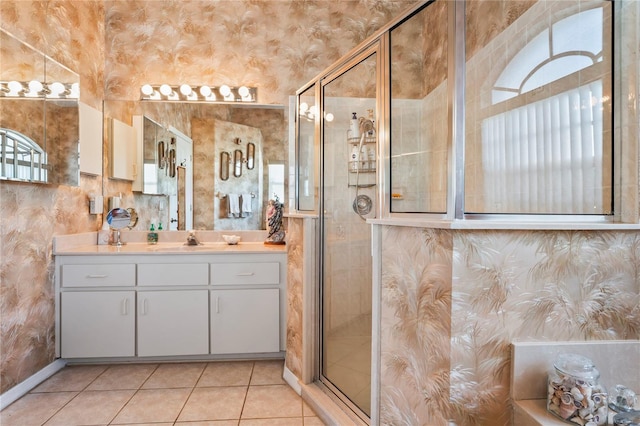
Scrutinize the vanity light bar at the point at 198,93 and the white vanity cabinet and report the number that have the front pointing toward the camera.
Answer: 2

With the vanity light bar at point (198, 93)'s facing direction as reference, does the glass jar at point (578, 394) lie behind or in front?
in front

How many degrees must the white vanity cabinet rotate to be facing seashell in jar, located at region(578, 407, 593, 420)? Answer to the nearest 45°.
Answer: approximately 45° to its left

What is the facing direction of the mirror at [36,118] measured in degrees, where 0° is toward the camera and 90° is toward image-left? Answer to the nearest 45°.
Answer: approximately 315°

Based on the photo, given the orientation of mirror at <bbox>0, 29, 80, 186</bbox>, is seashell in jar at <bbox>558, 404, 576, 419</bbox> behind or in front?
in front

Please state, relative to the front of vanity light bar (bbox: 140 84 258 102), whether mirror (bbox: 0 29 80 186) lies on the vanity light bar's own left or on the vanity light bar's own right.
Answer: on the vanity light bar's own right

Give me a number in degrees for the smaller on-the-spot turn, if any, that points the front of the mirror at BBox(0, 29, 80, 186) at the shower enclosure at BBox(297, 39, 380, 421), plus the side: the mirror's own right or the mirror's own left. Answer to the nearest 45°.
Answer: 0° — it already faces it

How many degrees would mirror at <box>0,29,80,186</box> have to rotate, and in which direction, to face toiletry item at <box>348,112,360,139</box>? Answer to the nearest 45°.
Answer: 0° — it already faces it

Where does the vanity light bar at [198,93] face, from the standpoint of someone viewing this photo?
facing the viewer

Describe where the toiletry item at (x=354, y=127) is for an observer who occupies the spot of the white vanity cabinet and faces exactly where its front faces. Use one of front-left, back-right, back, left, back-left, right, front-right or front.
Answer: front-left
